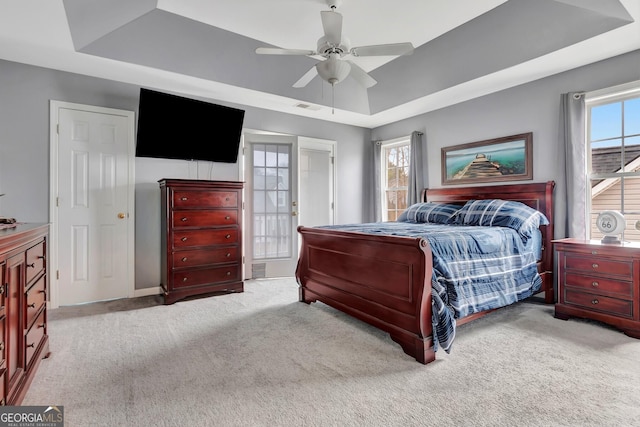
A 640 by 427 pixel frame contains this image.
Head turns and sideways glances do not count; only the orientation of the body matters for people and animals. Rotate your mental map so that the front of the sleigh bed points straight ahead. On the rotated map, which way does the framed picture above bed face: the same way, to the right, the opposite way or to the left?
the same way

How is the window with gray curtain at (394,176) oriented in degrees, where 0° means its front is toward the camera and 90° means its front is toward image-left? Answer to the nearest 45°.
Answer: approximately 45°

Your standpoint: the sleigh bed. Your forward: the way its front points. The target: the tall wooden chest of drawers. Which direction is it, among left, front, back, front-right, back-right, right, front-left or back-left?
front-right

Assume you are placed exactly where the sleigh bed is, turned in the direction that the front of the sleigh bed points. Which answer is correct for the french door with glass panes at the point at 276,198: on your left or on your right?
on your right

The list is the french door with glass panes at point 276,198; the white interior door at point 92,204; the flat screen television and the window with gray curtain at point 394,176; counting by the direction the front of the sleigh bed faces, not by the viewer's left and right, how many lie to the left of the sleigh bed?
0

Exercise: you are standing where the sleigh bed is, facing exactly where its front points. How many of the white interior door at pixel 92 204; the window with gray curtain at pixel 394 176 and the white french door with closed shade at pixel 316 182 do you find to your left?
0

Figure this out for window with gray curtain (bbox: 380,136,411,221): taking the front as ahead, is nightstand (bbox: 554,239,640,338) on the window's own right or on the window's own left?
on the window's own left

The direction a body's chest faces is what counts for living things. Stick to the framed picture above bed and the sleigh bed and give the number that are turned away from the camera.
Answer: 0

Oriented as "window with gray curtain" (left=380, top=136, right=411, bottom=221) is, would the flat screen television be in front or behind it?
in front

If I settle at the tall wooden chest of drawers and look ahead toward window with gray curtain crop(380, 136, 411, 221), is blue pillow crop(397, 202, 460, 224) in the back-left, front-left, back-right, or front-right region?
front-right

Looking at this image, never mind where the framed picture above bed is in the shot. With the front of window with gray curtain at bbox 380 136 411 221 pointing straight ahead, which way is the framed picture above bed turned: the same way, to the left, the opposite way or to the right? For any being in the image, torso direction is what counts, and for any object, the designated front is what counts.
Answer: the same way

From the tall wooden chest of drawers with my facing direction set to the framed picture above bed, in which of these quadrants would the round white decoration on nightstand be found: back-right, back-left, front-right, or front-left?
front-right

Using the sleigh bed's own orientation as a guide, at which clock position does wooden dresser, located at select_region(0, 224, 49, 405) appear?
The wooden dresser is roughly at 12 o'clock from the sleigh bed.

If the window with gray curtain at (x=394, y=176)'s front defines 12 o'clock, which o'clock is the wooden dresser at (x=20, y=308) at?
The wooden dresser is roughly at 11 o'clock from the window with gray curtain.

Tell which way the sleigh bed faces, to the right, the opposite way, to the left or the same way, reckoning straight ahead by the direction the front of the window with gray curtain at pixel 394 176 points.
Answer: the same way

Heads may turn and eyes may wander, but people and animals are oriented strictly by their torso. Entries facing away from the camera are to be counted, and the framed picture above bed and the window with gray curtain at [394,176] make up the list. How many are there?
0

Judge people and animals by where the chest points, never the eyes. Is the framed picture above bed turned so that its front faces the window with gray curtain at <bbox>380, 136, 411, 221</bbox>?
no

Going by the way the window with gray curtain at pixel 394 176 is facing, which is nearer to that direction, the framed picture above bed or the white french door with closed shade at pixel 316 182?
the white french door with closed shade

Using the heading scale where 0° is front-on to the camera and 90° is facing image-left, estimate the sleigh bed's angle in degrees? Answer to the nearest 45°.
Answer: approximately 45°

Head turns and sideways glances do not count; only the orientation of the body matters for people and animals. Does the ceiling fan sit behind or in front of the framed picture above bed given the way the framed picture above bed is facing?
in front

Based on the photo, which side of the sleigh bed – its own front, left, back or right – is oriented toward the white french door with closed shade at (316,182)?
right

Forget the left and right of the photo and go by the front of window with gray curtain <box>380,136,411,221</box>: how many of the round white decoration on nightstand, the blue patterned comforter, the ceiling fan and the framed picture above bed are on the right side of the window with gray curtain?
0
